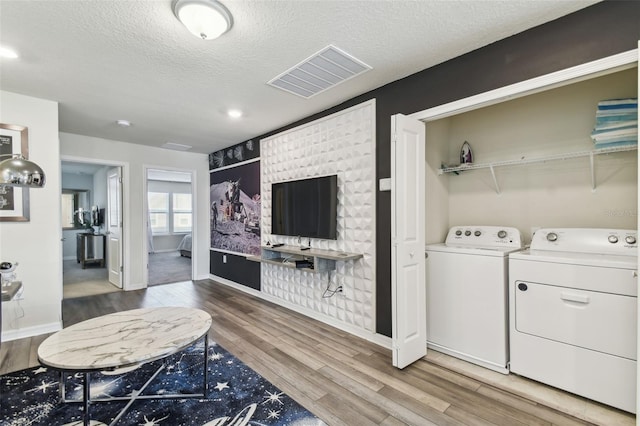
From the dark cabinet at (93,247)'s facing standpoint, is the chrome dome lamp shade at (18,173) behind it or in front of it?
in front

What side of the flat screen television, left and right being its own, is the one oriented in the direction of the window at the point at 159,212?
right

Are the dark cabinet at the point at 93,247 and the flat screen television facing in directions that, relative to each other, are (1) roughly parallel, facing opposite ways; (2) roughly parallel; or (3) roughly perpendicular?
roughly perpendicular

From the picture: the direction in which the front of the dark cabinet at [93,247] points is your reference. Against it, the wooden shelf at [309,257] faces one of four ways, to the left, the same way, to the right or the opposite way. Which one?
to the right

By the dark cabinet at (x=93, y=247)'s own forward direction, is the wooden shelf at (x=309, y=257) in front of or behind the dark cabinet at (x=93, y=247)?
in front

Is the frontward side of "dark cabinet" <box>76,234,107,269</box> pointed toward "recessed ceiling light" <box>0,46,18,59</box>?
yes

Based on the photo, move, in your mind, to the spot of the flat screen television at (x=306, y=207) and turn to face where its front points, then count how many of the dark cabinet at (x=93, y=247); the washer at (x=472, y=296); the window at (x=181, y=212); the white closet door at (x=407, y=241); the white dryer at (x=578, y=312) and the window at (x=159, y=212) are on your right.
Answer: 3

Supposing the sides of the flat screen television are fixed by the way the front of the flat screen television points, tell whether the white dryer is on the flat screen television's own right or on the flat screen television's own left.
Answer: on the flat screen television's own left

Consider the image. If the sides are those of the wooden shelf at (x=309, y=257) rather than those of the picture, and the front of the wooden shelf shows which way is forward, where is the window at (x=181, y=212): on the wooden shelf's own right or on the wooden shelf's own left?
on the wooden shelf's own right

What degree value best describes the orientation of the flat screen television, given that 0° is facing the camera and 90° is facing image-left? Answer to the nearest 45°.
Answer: approximately 45°

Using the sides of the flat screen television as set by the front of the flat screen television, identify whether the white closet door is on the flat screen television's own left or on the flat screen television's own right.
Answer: on the flat screen television's own left

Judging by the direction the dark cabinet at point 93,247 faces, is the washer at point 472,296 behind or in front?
in front
